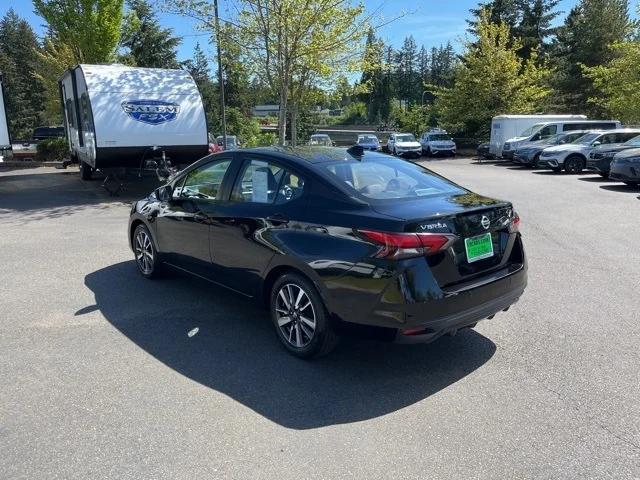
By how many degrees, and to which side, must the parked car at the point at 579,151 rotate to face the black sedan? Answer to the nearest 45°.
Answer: approximately 45° to its left

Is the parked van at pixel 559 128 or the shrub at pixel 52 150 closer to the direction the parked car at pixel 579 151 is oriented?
the shrub

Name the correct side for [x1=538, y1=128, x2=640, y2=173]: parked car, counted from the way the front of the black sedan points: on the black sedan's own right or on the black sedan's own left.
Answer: on the black sedan's own right

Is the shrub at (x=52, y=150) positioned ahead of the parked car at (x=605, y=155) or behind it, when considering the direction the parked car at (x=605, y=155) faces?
ahead

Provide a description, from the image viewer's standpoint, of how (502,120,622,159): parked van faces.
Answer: facing the viewer and to the left of the viewer

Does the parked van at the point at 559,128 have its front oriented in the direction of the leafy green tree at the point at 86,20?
yes

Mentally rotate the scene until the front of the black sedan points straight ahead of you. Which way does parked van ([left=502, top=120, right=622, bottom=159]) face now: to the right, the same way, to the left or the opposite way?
to the left

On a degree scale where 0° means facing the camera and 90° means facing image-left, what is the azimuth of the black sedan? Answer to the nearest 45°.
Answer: approximately 135°

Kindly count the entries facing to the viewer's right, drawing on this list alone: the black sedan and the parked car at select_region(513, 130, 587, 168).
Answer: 0

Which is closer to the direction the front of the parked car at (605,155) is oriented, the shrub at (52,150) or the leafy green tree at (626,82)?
the shrub

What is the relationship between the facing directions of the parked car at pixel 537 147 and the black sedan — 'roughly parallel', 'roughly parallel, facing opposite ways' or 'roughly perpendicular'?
roughly perpendicular

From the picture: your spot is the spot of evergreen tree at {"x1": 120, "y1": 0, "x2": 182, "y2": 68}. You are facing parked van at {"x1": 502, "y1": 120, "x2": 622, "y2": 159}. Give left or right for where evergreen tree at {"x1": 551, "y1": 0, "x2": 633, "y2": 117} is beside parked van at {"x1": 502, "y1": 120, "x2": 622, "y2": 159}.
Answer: left

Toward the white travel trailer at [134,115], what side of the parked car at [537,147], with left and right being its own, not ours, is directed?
front

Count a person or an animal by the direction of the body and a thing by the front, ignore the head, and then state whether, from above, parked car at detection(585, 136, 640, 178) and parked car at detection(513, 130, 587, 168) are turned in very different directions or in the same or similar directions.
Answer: same or similar directions

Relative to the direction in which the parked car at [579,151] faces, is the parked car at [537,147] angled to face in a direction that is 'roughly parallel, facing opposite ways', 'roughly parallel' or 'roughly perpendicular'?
roughly parallel

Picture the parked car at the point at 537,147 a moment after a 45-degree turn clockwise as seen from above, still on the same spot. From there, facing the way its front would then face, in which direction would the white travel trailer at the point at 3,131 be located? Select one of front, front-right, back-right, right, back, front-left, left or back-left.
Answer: front-left

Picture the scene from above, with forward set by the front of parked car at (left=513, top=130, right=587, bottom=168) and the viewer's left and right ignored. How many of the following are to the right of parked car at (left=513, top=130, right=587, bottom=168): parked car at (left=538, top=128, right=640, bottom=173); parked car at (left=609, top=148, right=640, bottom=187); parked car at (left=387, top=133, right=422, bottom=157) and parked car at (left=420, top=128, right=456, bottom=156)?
2
